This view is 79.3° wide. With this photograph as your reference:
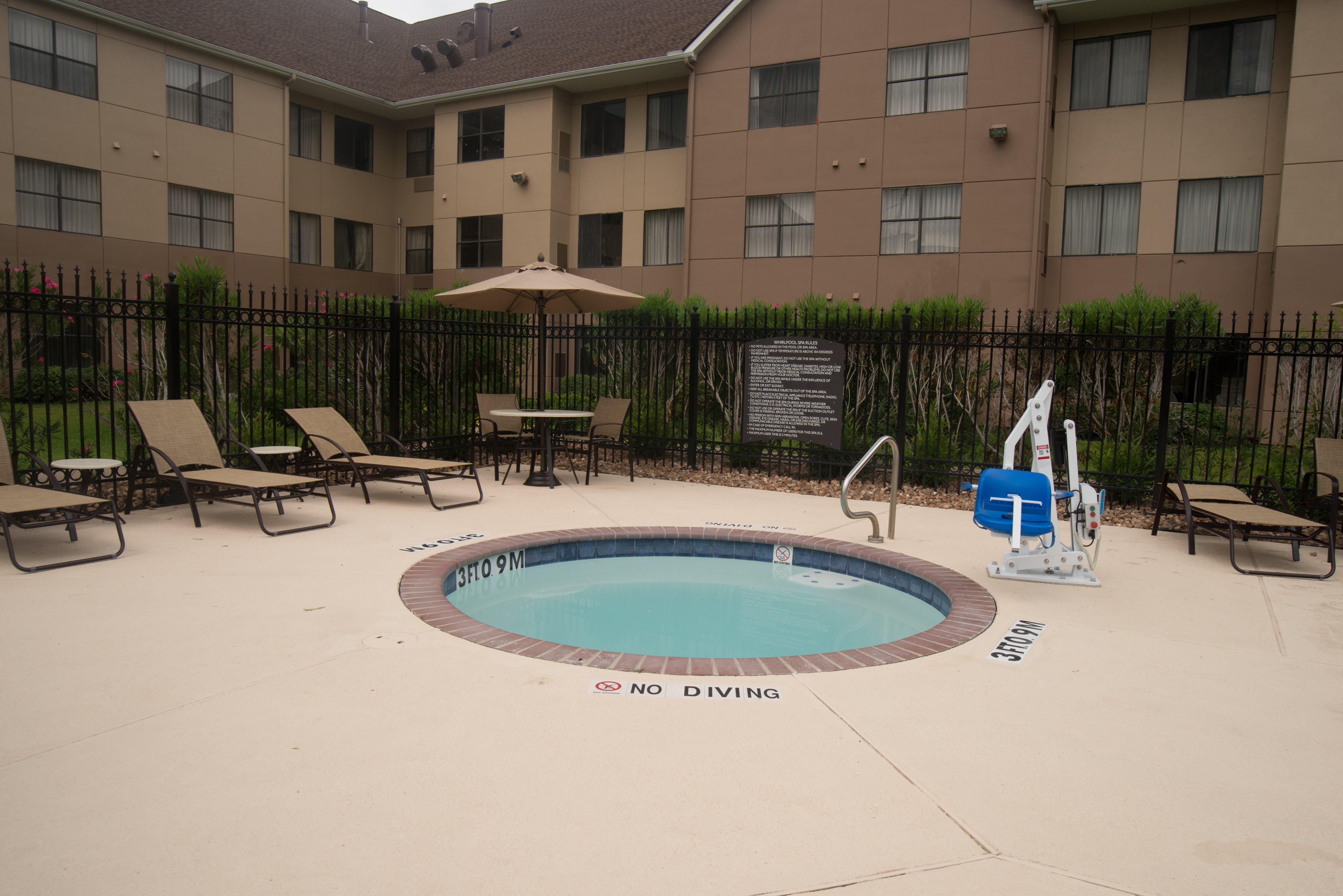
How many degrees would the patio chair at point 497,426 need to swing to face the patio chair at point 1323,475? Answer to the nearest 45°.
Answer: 0° — it already faces it

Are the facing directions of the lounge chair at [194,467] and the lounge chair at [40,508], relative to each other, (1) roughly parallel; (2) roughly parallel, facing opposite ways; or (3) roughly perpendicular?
roughly parallel

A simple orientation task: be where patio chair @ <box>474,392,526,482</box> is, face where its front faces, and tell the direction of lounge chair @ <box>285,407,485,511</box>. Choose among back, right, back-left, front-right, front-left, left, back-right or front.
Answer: right

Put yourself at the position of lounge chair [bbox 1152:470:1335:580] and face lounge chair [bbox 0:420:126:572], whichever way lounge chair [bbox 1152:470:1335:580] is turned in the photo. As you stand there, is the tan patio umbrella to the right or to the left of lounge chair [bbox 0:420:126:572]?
right

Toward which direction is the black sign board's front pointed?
toward the camera

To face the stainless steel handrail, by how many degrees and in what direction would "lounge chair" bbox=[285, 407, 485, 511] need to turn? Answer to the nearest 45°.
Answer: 0° — it already faces it

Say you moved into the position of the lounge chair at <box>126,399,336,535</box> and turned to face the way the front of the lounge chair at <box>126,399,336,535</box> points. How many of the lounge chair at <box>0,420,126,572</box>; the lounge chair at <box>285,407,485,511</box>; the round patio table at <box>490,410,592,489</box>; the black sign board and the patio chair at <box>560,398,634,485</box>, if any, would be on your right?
1

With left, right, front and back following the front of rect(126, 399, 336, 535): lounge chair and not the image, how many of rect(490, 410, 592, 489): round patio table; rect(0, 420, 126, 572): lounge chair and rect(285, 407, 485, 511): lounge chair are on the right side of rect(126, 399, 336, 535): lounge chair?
1

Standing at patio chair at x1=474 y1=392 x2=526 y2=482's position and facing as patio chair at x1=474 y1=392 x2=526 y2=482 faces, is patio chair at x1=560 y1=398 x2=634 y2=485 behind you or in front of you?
in front

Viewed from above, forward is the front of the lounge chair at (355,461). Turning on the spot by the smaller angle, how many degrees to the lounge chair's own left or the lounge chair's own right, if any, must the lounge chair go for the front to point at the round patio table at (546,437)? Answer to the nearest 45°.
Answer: approximately 45° to the lounge chair's own left

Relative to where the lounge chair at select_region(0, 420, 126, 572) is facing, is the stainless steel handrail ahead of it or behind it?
ahead

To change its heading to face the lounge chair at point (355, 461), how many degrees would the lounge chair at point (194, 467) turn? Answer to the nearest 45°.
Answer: approximately 90° to its left

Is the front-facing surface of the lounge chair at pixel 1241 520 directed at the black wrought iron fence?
no

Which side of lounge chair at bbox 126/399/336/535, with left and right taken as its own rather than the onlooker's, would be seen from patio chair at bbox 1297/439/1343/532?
front

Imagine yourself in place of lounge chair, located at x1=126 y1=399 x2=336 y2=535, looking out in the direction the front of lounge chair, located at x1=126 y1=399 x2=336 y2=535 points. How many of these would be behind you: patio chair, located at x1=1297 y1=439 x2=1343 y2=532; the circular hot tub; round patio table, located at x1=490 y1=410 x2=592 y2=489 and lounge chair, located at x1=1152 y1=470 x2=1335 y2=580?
0

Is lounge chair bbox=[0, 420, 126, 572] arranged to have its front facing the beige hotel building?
no

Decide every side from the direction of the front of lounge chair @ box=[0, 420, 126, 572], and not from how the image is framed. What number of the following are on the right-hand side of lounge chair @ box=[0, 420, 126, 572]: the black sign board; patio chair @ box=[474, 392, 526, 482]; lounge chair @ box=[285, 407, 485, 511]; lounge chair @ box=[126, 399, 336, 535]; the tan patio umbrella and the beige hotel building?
0

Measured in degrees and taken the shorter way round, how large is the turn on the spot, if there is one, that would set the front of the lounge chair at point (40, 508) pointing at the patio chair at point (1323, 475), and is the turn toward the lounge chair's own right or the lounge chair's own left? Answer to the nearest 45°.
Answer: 0° — it already faces it

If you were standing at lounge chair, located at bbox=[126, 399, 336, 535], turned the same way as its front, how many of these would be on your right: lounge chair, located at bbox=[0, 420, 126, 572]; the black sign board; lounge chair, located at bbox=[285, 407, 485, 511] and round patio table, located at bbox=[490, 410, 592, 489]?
1

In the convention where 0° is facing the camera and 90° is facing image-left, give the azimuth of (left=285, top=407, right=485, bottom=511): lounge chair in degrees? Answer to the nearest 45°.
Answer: approximately 315°
